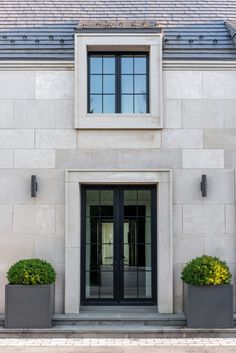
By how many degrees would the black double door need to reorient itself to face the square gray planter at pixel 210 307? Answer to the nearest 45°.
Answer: approximately 45° to its left

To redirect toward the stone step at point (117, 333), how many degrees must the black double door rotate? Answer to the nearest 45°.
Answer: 0° — it already faces it

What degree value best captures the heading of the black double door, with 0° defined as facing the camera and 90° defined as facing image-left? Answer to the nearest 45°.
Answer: approximately 0°

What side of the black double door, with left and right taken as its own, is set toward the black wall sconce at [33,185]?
right

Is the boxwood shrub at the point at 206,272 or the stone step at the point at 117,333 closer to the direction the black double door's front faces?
the stone step

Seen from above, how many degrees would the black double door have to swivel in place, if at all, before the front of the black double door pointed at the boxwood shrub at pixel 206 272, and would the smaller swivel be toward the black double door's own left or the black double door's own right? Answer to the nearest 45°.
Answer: approximately 45° to the black double door's own left

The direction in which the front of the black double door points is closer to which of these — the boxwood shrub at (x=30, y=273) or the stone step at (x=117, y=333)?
the stone step
